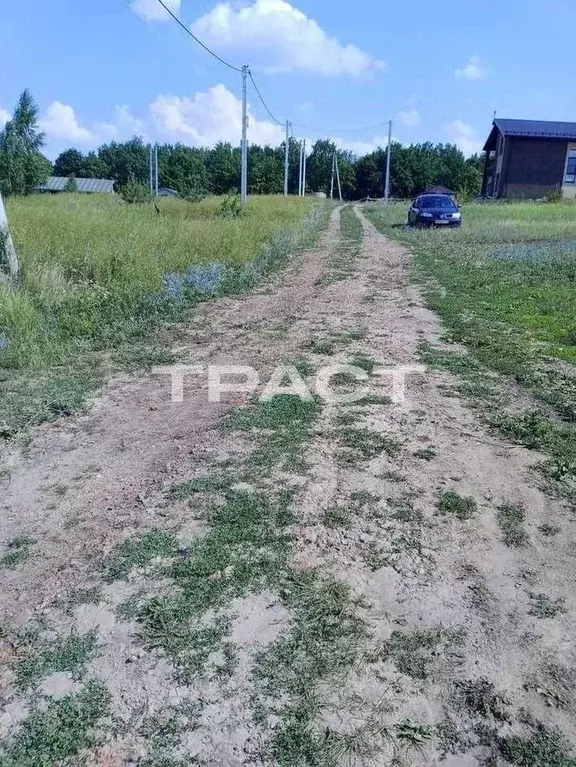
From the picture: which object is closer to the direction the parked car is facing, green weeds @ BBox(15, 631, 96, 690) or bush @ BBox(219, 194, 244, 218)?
the green weeds

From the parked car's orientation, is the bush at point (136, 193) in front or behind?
behind

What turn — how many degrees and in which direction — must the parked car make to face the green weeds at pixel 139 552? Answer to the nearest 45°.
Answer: approximately 45° to its right

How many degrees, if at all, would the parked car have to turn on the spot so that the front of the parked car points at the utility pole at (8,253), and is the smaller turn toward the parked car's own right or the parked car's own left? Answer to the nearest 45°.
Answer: approximately 45° to the parked car's own right

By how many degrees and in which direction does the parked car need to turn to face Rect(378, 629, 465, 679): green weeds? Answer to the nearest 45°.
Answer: approximately 45° to its right

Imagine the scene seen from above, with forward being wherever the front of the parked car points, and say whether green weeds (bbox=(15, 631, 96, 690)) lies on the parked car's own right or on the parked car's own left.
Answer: on the parked car's own right

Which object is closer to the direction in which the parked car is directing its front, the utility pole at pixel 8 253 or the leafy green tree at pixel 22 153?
the utility pole

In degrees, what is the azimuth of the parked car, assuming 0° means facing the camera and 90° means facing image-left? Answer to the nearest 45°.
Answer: approximately 315°

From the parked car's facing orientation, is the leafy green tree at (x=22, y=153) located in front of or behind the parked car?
behind

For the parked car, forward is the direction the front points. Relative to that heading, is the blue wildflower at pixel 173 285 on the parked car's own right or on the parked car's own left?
on the parked car's own right
